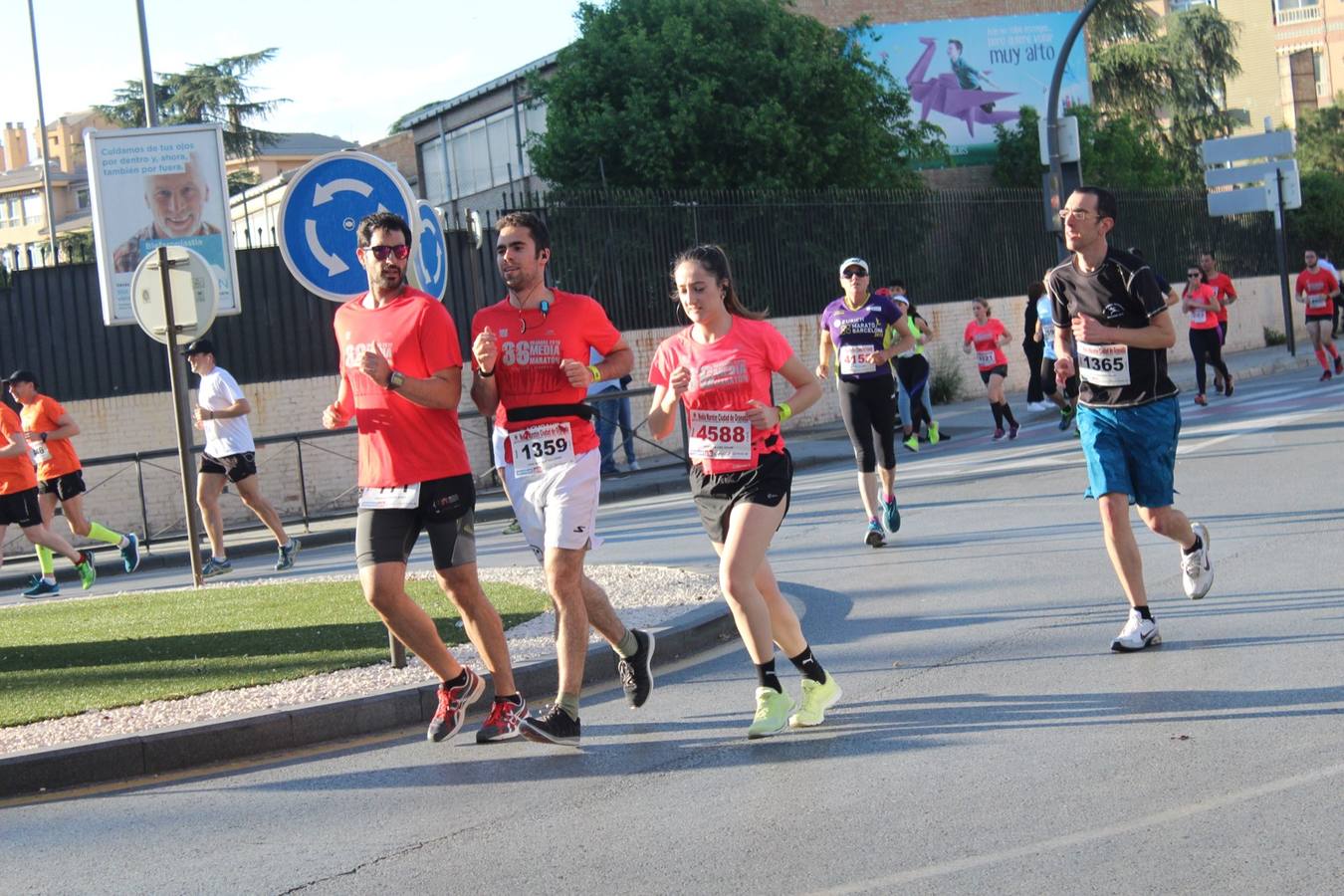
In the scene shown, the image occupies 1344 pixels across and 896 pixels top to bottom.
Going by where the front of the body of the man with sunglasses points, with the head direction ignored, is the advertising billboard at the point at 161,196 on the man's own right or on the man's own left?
on the man's own right

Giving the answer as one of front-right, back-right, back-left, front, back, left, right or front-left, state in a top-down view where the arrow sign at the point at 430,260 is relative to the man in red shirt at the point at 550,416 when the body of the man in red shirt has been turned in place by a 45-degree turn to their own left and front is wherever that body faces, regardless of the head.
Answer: back

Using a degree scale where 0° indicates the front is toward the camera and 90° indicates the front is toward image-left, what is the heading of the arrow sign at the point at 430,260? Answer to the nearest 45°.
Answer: approximately 270°

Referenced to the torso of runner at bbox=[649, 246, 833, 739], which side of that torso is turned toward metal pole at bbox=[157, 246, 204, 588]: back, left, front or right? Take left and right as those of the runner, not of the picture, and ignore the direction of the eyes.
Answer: right

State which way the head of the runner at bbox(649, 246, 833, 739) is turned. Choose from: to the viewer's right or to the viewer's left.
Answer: to the viewer's left

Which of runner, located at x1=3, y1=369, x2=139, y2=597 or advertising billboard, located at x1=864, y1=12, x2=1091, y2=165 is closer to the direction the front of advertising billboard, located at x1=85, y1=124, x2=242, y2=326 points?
the runner

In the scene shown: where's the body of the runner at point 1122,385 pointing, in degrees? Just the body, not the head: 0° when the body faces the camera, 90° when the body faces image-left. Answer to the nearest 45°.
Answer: approximately 45°

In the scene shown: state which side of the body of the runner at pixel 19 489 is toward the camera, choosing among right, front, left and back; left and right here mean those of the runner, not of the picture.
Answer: left

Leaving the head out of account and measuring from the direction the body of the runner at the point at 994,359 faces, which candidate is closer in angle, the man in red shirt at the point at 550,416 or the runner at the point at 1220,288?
the man in red shirt
